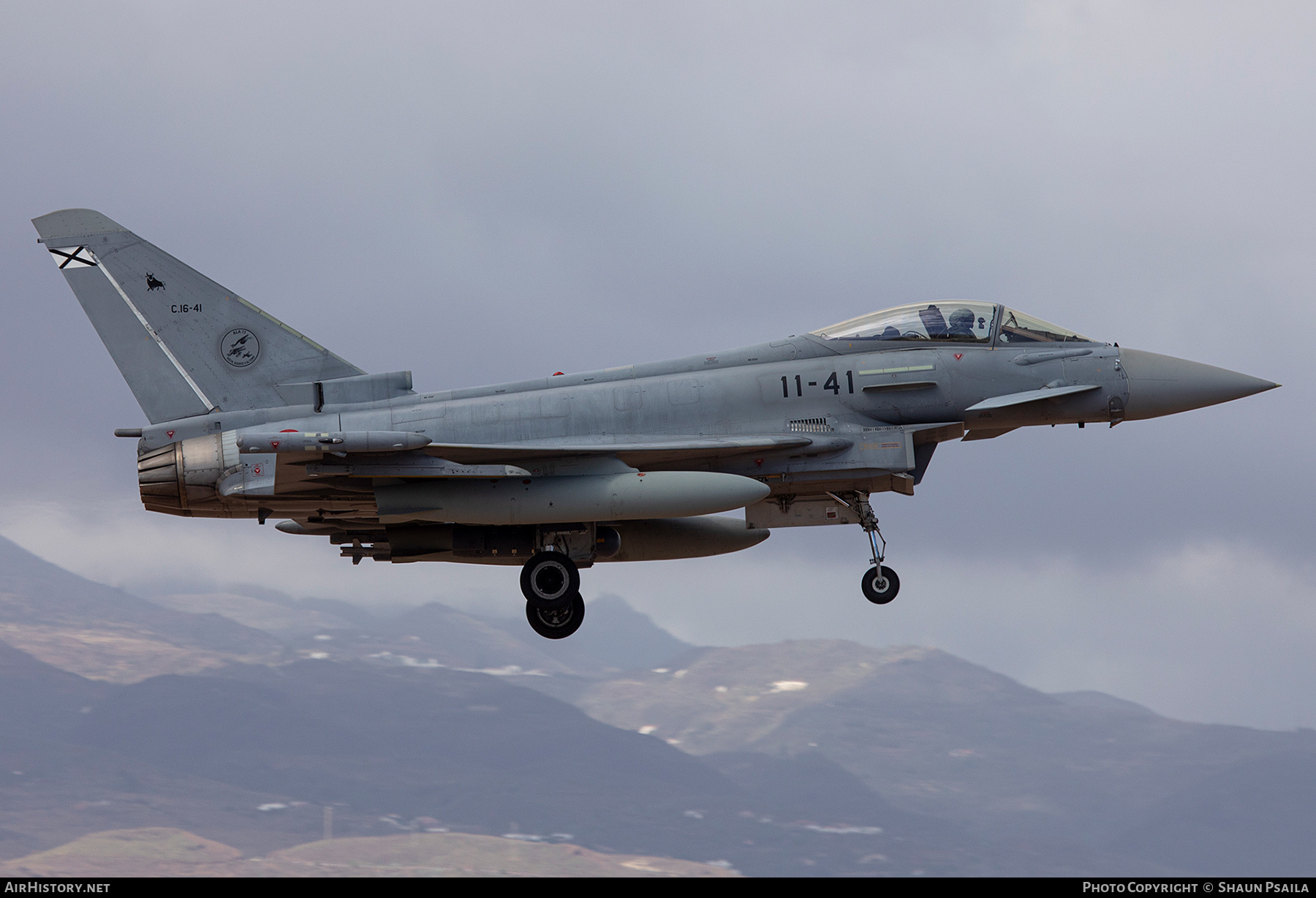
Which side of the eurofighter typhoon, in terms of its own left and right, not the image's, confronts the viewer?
right
